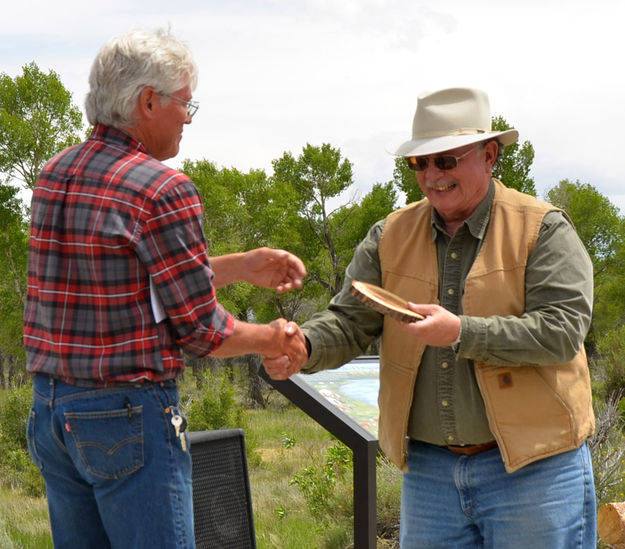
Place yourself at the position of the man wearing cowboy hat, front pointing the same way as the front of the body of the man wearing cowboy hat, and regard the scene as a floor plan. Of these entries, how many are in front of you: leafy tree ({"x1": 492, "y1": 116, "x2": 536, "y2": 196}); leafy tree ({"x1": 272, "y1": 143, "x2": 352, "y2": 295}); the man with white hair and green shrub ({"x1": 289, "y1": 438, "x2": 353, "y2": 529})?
1

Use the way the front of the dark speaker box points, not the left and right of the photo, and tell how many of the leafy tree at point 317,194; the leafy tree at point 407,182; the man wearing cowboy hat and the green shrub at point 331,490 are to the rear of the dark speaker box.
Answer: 3

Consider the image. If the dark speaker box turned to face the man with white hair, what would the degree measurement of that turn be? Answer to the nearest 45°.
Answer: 0° — it already faces them

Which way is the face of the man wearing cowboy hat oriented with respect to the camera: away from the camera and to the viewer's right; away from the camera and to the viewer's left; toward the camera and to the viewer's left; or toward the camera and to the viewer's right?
toward the camera and to the viewer's left

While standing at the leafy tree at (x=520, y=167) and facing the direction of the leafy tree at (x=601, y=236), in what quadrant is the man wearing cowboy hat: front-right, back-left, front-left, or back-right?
back-right

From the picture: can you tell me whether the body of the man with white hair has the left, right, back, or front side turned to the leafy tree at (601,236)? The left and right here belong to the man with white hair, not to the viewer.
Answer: front

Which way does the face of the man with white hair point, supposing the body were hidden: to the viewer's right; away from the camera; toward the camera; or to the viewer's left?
to the viewer's right

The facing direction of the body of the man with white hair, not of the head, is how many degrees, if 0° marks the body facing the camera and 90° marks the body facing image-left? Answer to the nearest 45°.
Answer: approximately 225°

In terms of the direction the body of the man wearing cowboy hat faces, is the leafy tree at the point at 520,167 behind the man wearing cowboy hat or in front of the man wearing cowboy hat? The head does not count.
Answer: behind

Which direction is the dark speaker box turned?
toward the camera

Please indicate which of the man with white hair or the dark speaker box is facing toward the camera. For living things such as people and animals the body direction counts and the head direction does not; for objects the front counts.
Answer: the dark speaker box

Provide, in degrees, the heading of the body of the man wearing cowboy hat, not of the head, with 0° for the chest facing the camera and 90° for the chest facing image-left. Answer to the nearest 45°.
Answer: approximately 45°

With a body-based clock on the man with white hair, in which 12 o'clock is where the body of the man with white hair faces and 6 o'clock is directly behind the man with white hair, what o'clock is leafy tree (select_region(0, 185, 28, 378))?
The leafy tree is roughly at 10 o'clock from the man with white hair.

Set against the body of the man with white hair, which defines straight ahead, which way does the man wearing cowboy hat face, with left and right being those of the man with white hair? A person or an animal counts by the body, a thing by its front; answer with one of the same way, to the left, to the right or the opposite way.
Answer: the opposite way

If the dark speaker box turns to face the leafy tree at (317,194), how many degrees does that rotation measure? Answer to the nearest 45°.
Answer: approximately 180°

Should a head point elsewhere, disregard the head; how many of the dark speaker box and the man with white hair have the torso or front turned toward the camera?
1
